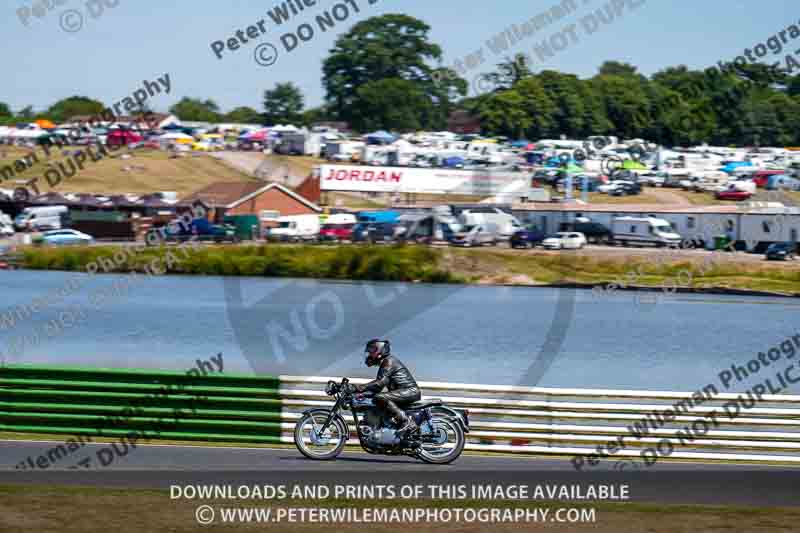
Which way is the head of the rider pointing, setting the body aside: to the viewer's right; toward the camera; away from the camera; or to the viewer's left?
to the viewer's left

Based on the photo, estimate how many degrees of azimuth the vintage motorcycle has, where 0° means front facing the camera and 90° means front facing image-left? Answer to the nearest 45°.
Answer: approximately 90°

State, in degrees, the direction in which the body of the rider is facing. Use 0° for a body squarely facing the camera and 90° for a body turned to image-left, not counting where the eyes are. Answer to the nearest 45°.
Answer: approximately 90°
